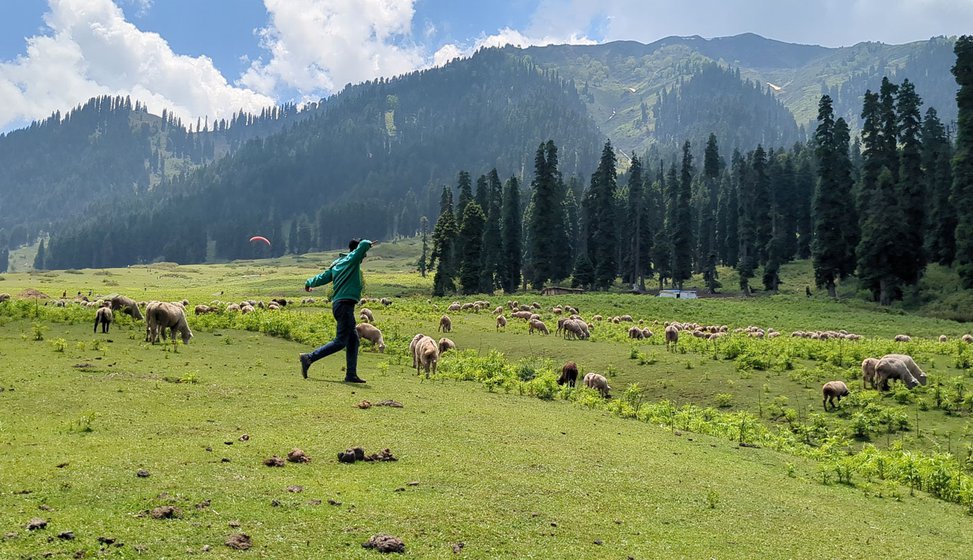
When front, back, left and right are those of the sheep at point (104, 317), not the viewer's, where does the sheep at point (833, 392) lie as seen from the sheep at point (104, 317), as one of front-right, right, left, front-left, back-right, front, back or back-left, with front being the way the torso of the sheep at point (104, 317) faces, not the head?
back-right

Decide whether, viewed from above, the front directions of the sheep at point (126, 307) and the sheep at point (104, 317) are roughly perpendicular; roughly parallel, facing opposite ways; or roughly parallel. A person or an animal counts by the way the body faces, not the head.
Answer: roughly perpendicular

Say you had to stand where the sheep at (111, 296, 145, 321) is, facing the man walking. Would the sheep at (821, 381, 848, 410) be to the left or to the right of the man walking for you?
left

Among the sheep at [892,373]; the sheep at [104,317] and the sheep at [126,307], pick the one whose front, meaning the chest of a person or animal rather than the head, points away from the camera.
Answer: the sheep at [104,317]

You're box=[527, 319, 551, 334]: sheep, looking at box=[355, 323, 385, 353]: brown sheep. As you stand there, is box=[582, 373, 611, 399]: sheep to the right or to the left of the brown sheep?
left

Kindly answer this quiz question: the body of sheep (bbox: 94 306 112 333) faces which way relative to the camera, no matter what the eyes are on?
away from the camera
